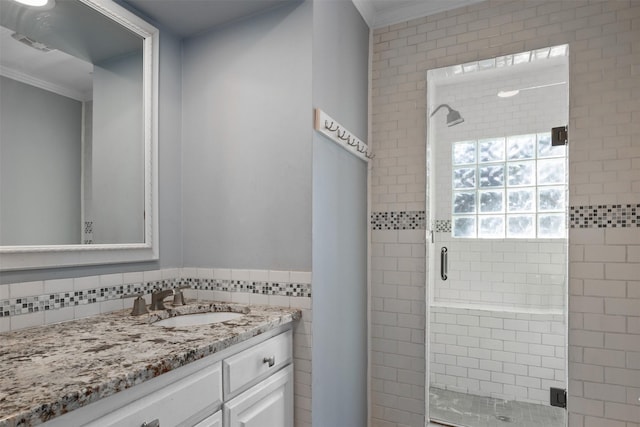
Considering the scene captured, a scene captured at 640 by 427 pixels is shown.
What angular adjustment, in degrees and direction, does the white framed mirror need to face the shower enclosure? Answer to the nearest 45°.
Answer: approximately 45° to its left

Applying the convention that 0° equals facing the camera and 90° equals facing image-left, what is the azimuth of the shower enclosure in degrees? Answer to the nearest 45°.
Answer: approximately 0°

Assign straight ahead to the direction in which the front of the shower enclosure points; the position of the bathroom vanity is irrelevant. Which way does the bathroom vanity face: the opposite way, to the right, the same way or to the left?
to the left

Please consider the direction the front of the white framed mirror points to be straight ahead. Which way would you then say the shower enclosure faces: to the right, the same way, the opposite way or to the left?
to the right
